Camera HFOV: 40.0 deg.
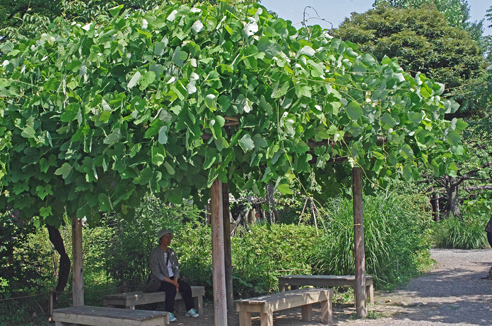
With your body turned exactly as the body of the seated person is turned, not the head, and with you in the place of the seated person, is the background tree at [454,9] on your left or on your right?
on your left

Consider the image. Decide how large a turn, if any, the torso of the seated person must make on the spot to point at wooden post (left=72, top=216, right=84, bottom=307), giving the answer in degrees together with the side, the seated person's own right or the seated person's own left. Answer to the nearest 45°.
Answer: approximately 90° to the seated person's own right

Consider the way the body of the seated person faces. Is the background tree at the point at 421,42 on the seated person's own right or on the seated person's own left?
on the seated person's own left

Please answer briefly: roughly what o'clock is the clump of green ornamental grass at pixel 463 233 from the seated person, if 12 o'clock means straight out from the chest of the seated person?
The clump of green ornamental grass is roughly at 9 o'clock from the seated person.

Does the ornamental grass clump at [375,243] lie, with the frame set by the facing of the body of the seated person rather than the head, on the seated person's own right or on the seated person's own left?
on the seated person's own left

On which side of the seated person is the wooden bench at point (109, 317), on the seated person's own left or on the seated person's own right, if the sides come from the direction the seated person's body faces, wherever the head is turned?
on the seated person's own right

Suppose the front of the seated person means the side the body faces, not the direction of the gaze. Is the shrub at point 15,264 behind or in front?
behind

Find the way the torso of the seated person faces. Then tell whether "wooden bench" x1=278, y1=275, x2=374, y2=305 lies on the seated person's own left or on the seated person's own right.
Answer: on the seated person's own left

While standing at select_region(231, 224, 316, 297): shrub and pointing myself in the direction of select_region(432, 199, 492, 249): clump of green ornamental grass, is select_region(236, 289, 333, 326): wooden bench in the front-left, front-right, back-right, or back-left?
back-right

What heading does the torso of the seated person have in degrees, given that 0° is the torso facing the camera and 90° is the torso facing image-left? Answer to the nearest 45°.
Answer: approximately 315°

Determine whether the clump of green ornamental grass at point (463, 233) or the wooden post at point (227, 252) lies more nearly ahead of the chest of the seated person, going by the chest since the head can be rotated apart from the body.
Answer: the wooden post
